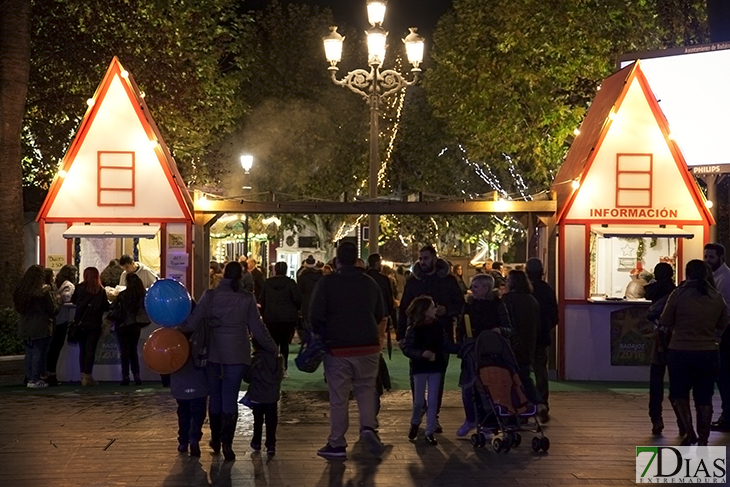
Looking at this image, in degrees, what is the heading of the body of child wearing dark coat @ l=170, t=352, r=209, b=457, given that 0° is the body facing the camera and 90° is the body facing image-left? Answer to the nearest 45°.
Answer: approximately 180°

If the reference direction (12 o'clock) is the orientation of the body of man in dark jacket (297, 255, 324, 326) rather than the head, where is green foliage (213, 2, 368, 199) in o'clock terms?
The green foliage is roughly at 12 o'clock from the man in dark jacket.

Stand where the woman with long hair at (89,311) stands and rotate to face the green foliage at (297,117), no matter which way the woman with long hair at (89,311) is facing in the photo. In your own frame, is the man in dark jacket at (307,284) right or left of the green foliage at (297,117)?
right

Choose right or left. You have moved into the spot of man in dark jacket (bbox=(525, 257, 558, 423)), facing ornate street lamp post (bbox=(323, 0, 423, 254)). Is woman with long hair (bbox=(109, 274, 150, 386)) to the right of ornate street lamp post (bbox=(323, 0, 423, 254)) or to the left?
left

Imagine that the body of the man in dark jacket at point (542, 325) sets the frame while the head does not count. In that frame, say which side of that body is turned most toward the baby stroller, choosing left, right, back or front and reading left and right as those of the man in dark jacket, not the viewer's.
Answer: back

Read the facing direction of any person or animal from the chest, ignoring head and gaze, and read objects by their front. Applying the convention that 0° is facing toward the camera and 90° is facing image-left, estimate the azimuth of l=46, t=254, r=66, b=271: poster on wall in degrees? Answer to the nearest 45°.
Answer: approximately 0°

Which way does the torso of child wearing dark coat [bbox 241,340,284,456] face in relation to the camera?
away from the camera

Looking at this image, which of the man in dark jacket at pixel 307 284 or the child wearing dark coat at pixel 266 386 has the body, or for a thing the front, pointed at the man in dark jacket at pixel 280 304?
the child wearing dark coat

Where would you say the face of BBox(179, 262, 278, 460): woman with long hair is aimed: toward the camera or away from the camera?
away from the camera
